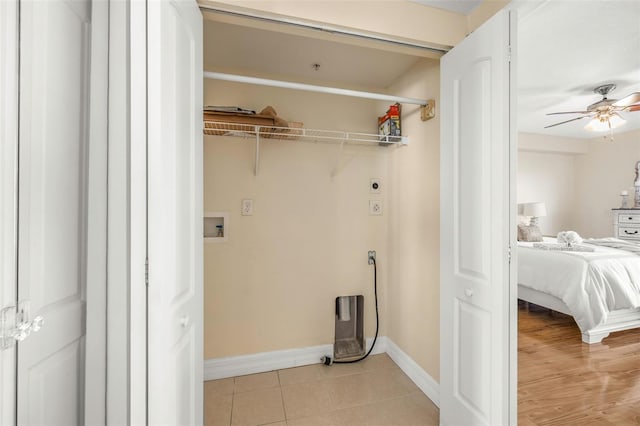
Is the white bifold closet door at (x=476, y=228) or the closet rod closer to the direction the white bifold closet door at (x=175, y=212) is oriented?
the white bifold closet door

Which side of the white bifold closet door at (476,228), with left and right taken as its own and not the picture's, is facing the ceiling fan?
back

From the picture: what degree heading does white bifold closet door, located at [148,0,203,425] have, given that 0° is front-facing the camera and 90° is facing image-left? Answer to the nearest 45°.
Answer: approximately 315°

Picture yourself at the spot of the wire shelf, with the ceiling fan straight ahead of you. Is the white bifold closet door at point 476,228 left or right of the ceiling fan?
right
